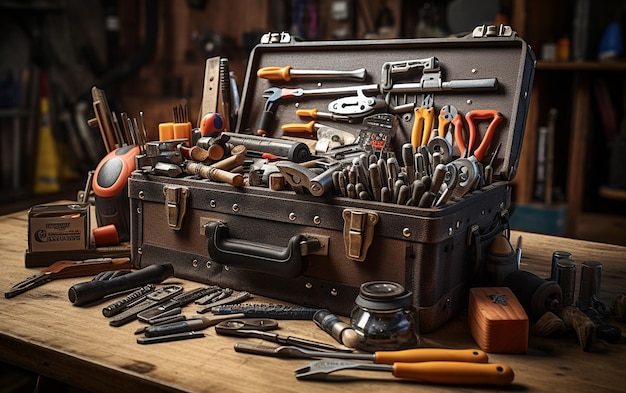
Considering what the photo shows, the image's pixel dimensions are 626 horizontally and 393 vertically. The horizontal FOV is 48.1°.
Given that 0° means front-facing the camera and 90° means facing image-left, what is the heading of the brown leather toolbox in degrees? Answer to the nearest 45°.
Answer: approximately 45°

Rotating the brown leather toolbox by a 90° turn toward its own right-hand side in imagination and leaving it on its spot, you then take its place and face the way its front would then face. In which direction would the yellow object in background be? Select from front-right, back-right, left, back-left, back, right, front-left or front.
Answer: front
